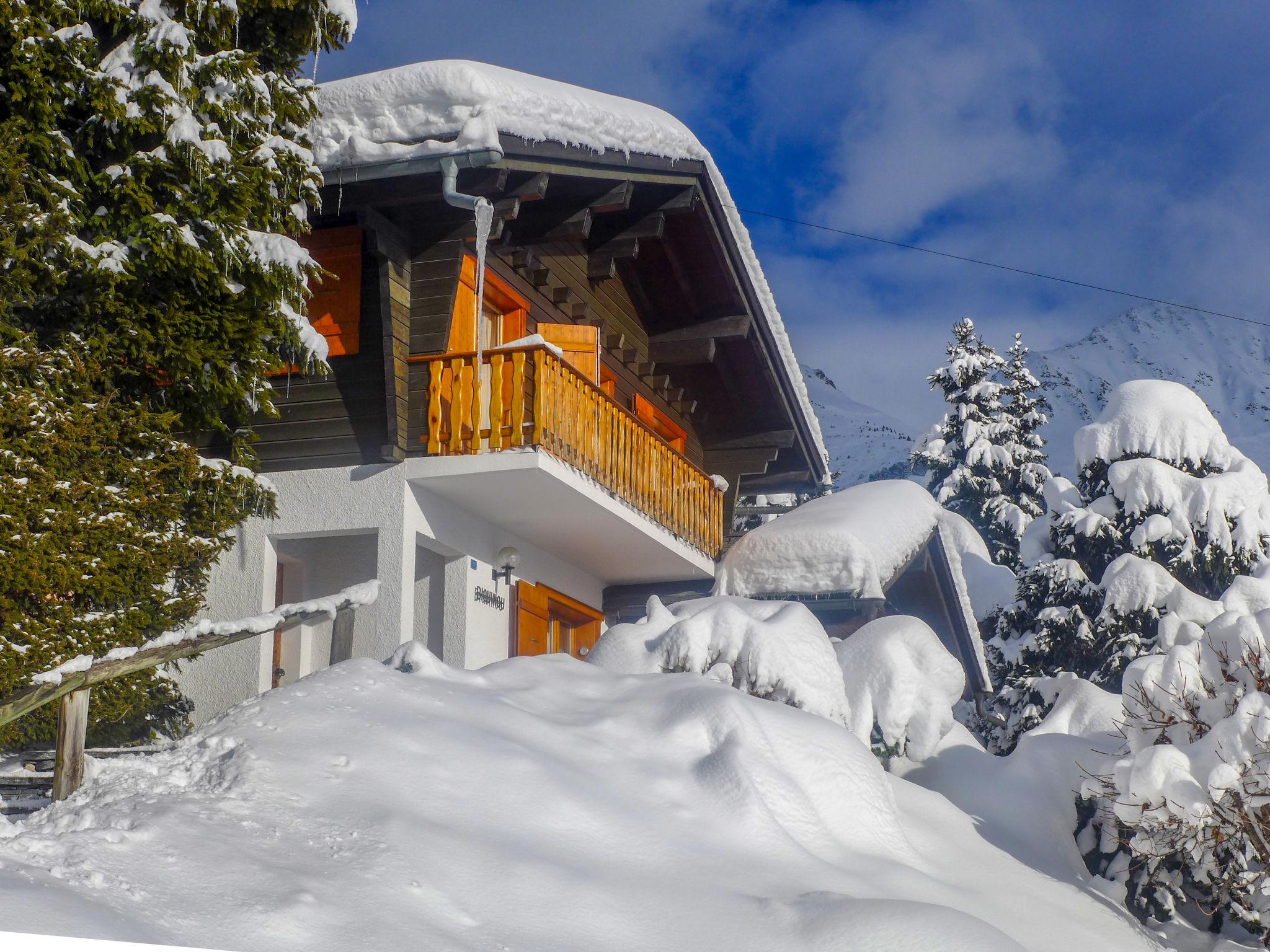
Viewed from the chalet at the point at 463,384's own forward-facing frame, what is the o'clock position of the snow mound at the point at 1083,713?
The snow mound is roughly at 11 o'clock from the chalet.

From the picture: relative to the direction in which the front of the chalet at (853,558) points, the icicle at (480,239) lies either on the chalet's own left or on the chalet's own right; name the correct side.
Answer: on the chalet's own right

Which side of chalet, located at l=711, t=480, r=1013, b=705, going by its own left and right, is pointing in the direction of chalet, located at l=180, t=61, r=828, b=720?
right

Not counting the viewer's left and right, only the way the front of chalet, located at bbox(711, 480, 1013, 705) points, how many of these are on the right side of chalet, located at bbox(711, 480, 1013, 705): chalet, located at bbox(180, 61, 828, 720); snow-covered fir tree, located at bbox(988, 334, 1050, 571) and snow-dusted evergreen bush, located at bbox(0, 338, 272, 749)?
2

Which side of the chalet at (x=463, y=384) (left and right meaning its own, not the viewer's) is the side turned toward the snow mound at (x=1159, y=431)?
left

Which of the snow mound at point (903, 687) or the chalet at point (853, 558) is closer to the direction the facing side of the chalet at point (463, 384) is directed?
the snow mound

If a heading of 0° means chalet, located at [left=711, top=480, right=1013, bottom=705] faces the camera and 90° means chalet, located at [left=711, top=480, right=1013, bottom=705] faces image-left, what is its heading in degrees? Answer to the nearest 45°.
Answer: approximately 315°

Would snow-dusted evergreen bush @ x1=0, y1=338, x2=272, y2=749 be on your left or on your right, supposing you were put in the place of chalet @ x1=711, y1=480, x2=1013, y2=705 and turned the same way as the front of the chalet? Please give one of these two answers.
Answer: on your right
